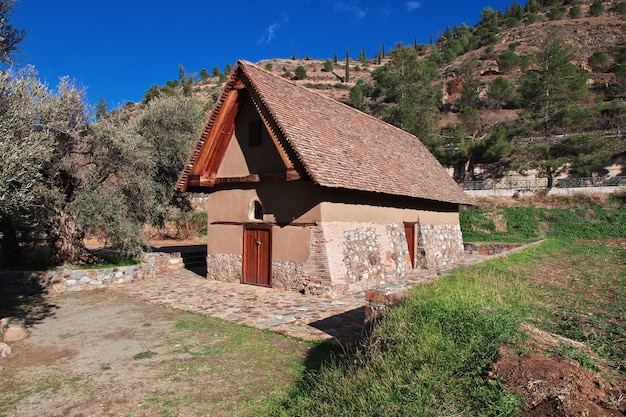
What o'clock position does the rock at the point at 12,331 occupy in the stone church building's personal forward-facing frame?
The rock is roughly at 12 o'clock from the stone church building.

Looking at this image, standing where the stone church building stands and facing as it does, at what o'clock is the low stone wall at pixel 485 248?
The low stone wall is roughly at 6 o'clock from the stone church building.

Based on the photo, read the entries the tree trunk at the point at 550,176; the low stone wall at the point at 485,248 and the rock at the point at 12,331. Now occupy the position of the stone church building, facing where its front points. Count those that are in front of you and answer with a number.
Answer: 1

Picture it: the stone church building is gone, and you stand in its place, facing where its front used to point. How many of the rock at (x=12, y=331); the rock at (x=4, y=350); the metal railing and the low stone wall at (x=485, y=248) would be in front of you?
2

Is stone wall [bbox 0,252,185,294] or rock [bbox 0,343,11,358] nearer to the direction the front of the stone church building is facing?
the rock

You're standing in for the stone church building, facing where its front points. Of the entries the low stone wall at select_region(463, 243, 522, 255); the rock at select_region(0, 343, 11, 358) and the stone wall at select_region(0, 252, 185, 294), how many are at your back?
1

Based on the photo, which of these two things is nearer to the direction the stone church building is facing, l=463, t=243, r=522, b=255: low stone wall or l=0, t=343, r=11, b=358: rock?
the rock

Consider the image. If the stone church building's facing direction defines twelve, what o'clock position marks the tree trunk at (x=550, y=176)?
The tree trunk is roughly at 6 o'clock from the stone church building.

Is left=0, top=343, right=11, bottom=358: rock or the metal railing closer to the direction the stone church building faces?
the rock

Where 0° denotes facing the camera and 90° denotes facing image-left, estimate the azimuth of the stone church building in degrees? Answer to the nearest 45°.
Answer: approximately 45°

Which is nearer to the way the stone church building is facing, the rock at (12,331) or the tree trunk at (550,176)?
the rock

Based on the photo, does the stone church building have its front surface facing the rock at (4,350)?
yes

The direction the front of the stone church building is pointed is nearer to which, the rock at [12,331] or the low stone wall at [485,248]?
the rock

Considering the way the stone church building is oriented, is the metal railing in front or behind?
behind
